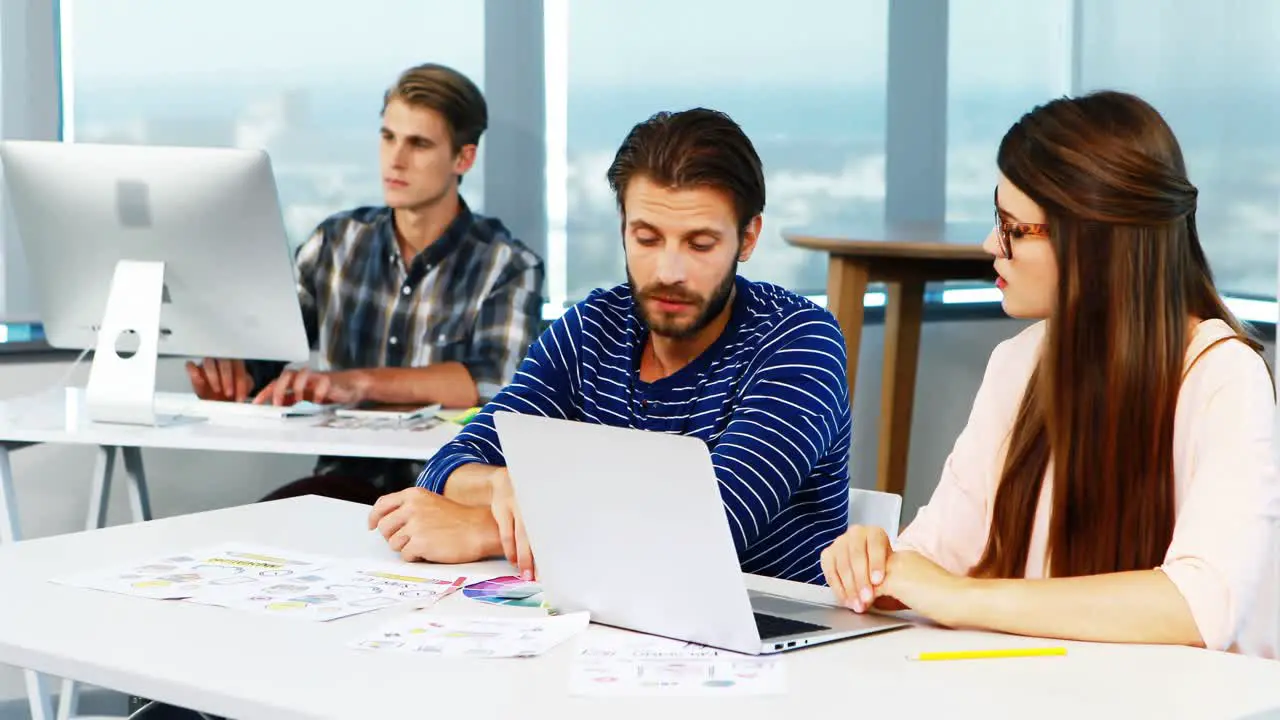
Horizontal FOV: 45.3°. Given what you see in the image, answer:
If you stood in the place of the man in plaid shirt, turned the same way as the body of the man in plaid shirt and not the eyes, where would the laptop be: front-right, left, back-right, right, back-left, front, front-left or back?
front-left

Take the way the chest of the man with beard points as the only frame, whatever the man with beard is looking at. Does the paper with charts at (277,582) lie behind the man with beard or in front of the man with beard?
in front

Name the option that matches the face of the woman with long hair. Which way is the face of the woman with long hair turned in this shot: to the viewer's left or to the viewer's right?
to the viewer's left

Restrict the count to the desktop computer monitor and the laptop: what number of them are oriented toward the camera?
0

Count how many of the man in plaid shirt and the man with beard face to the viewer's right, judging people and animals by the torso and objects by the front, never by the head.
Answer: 0

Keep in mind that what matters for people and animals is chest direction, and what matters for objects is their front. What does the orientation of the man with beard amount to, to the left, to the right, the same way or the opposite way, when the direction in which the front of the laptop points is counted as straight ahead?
the opposite way

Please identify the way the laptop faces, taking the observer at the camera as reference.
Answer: facing away from the viewer and to the right of the viewer

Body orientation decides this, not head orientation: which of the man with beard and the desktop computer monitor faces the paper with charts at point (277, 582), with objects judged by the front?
the man with beard

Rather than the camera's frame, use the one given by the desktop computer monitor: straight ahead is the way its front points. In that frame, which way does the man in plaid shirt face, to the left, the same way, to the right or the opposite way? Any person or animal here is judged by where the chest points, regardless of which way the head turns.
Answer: the opposite way

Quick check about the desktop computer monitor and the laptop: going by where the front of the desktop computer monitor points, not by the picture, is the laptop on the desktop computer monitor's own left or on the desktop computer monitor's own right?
on the desktop computer monitor's own right

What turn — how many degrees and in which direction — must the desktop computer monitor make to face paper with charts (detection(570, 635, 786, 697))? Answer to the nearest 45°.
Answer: approximately 135° to its right

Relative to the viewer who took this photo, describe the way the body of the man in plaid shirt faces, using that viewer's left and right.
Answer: facing the viewer and to the left of the viewer

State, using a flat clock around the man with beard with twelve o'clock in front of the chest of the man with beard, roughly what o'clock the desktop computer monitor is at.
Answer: The desktop computer monitor is roughly at 3 o'clock from the man with beard.
